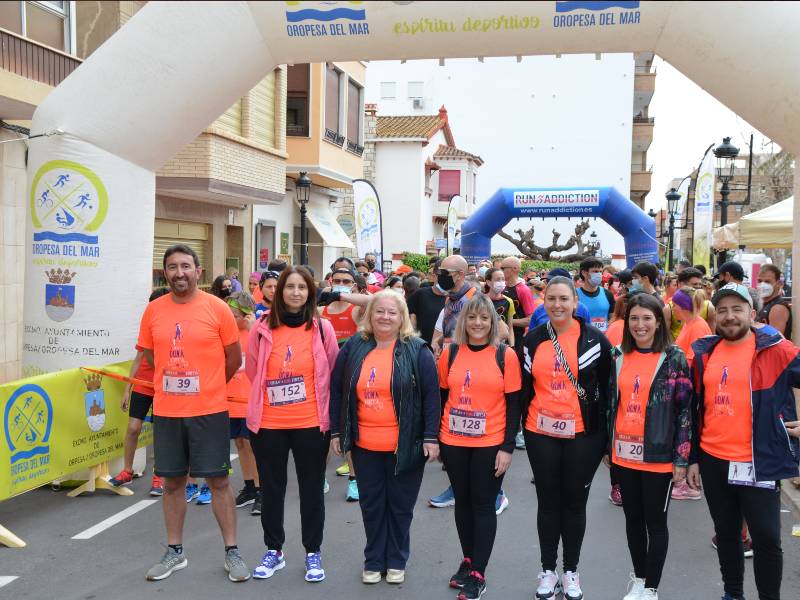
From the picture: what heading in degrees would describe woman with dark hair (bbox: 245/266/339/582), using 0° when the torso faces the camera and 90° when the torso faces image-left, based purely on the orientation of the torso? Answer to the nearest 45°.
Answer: approximately 0°

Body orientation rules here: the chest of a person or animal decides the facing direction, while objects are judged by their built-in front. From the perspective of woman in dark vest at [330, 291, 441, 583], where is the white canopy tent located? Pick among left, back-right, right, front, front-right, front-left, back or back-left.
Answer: back-left

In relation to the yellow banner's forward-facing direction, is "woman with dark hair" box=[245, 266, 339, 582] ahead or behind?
ahead

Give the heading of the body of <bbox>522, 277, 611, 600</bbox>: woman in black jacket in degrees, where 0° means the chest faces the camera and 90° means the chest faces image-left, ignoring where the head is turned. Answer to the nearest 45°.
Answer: approximately 0°

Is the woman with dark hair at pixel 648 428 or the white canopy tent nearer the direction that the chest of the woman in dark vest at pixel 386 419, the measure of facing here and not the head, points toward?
the woman with dark hair
